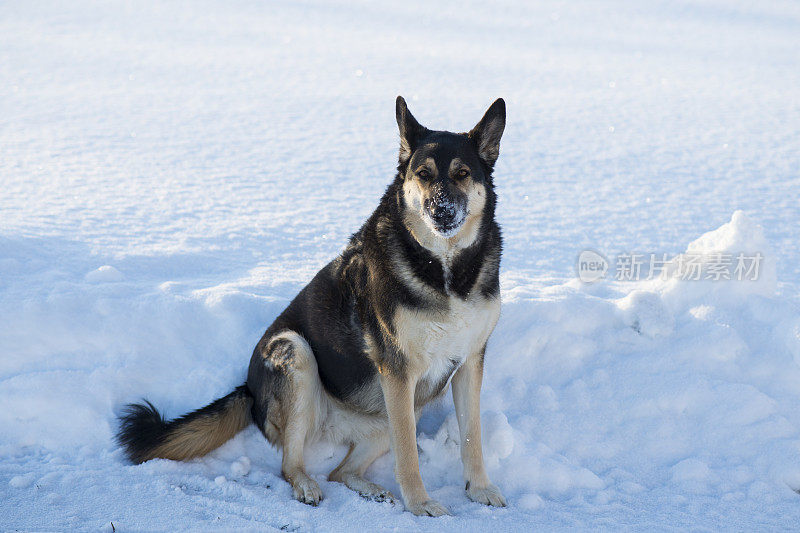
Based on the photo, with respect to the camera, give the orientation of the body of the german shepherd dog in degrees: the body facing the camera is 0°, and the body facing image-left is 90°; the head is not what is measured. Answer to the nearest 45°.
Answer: approximately 315°
